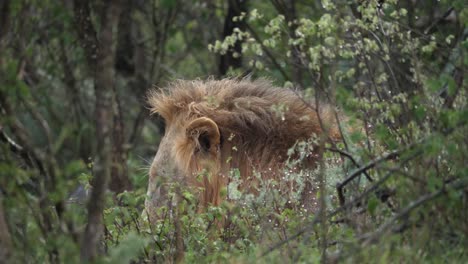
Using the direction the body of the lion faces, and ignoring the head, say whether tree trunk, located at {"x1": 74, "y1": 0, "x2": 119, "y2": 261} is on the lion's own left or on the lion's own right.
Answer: on the lion's own left
